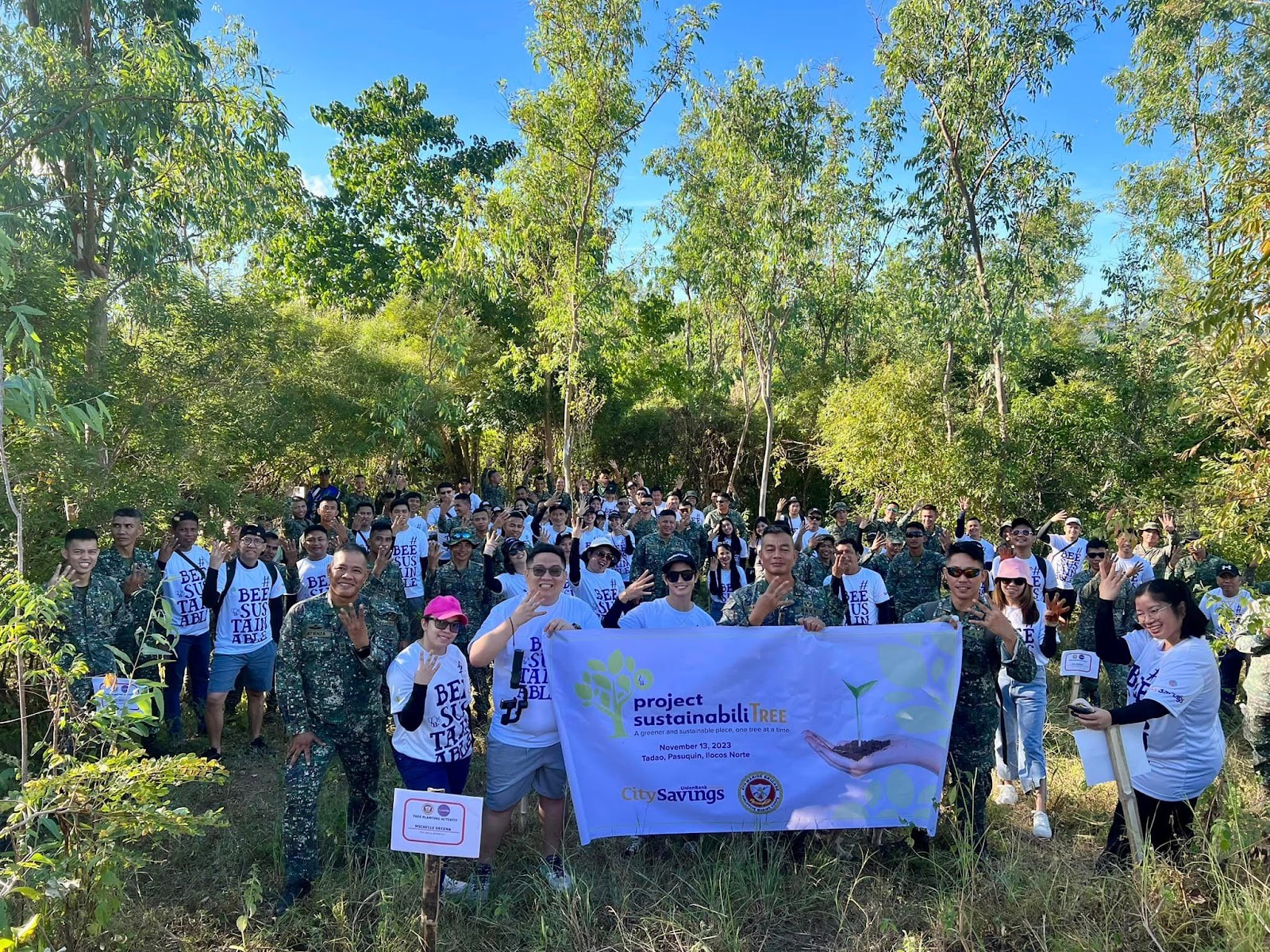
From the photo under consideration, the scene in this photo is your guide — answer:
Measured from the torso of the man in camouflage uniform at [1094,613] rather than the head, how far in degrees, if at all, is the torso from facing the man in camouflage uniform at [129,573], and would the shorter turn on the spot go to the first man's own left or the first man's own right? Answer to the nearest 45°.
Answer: approximately 45° to the first man's own right

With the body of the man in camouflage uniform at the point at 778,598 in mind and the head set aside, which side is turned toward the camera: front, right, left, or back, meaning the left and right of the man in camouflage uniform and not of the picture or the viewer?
front

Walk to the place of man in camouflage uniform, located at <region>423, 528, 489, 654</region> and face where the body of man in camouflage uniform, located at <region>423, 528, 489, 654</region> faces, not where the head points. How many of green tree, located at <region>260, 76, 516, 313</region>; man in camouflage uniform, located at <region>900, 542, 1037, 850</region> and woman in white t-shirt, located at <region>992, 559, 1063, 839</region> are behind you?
1

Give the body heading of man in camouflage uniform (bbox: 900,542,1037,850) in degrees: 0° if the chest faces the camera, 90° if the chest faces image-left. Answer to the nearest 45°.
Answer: approximately 0°

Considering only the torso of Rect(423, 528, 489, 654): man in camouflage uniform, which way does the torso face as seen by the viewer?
toward the camera

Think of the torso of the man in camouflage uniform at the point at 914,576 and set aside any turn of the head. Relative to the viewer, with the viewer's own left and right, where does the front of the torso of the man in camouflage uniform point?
facing the viewer

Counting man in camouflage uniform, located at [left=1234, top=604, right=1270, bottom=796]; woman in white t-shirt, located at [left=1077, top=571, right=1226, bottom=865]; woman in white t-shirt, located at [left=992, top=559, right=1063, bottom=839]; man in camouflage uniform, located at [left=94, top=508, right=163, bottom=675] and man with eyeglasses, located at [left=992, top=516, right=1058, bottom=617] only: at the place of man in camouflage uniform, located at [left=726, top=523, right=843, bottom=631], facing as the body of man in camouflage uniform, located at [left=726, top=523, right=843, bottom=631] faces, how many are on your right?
1

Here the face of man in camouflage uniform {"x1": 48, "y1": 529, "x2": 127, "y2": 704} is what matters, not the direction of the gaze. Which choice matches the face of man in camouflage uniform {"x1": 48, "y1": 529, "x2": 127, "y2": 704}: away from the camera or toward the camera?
toward the camera

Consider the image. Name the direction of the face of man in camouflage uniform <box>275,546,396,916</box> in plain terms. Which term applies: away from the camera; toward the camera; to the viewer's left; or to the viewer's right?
toward the camera

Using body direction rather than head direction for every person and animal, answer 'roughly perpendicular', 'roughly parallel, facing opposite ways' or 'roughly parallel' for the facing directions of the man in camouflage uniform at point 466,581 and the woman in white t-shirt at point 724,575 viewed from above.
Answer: roughly parallel

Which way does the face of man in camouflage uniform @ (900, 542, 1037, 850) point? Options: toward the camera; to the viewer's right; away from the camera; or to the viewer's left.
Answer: toward the camera

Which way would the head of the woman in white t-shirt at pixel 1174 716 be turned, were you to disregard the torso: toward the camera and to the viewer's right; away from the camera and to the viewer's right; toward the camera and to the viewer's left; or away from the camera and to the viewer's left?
toward the camera and to the viewer's left

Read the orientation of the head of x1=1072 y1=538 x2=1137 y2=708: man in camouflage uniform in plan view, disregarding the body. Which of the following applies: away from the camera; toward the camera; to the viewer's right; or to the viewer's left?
toward the camera

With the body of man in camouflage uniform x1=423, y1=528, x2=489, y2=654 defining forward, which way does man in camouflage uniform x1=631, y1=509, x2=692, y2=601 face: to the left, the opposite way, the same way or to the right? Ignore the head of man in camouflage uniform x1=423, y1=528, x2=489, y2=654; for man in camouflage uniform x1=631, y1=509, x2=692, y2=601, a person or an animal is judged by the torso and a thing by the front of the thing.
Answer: the same way

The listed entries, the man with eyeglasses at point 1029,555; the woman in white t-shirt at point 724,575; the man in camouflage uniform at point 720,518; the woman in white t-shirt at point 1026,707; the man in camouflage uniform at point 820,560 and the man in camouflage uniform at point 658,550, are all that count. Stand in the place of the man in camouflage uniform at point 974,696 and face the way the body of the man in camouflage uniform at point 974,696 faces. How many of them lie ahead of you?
0

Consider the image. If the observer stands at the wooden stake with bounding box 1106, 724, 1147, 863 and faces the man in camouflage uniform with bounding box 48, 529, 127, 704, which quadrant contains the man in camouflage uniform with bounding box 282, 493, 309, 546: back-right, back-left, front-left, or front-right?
front-right

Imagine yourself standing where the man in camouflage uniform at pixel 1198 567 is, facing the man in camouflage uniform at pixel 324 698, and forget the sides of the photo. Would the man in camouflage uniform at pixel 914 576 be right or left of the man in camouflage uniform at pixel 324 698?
right

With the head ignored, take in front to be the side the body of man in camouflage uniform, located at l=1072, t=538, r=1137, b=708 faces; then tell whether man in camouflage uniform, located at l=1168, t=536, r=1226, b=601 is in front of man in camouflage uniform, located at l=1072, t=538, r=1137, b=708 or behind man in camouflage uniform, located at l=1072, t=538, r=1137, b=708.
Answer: behind
